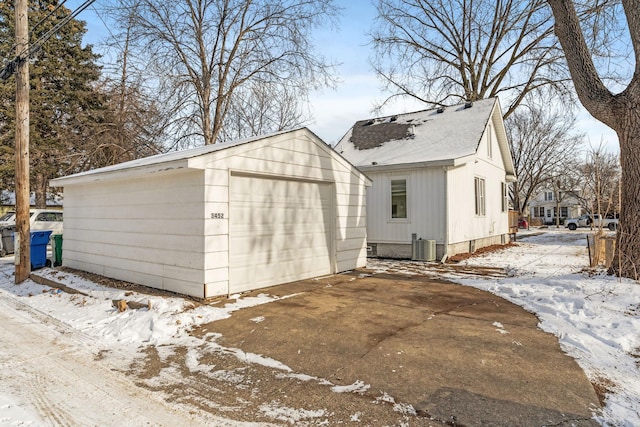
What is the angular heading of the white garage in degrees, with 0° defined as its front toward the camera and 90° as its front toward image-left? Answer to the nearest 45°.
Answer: approximately 315°

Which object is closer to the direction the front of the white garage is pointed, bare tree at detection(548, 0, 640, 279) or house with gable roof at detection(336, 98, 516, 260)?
the bare tree

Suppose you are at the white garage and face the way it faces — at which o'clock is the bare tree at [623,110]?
The bare tree is roughly at 11 o'clock from the white garage.

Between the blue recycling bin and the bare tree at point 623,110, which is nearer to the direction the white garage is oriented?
the bare tree

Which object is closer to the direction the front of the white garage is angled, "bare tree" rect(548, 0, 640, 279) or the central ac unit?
the bare tree

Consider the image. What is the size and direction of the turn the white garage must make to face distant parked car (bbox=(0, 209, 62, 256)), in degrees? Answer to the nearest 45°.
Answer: approximately 180°

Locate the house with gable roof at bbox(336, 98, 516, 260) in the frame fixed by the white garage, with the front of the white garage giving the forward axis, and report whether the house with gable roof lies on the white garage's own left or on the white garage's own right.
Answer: on the white garage's own left

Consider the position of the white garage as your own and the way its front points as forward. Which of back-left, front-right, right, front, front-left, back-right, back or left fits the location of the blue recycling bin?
back

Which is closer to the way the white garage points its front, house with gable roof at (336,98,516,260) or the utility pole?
the house with gable roof

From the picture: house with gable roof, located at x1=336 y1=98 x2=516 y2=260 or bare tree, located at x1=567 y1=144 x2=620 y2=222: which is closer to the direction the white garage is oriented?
the bare tree

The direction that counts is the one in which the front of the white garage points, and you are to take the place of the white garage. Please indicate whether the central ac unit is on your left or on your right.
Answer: on your left
